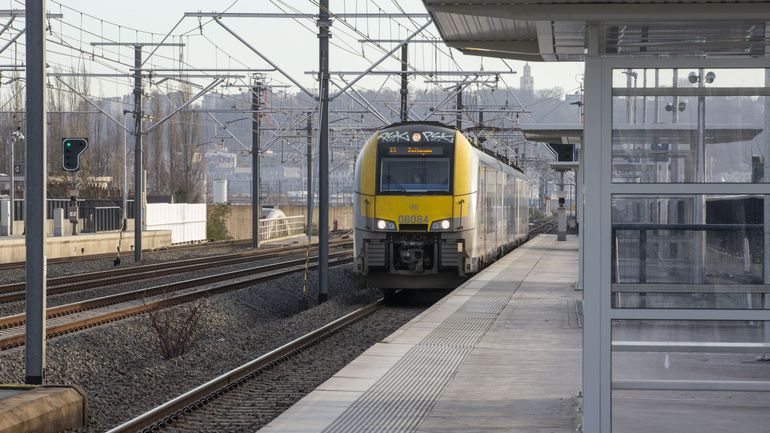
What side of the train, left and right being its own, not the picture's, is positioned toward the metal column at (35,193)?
front

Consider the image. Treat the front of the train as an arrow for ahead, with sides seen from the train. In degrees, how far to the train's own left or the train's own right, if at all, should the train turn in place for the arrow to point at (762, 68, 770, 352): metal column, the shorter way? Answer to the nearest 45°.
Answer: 0° — it already faces it

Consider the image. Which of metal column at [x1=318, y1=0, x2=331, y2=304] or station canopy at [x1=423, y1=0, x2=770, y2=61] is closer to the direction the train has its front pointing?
the station canopy

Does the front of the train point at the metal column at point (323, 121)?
no

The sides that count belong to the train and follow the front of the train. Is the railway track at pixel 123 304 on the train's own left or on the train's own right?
on the train's own right

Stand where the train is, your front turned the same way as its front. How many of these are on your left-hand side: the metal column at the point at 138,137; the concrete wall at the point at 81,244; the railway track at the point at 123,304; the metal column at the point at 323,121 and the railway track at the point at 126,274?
0

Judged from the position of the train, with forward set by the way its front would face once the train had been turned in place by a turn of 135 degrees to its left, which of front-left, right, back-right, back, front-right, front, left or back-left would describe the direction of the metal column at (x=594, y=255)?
back-right

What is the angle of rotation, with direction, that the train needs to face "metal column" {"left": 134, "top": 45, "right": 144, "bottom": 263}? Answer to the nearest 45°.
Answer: approximately 135° to its right

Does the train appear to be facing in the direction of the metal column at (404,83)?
no

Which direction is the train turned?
toward the camera

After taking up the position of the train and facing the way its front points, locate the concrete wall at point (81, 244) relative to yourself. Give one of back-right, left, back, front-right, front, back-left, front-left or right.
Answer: back-right

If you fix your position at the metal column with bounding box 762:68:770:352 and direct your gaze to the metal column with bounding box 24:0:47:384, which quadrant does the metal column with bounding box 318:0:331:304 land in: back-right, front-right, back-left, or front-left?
front-right

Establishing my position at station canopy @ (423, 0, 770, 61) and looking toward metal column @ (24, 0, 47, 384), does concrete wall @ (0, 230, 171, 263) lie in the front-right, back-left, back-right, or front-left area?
front-right
